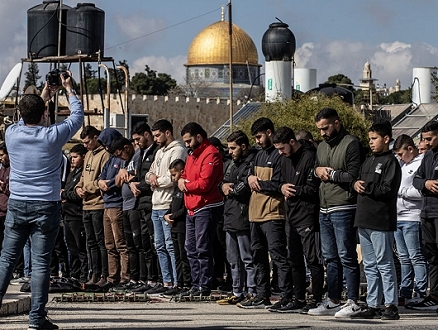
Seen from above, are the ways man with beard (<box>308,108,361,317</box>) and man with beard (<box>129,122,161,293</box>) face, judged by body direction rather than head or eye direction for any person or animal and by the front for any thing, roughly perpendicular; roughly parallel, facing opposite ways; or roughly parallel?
roughly parallel

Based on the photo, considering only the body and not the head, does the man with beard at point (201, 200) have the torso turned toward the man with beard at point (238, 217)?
no

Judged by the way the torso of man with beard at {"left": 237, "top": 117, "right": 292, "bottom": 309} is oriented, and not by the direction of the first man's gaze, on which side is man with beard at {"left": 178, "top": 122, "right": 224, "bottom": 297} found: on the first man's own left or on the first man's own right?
on the first man's own right

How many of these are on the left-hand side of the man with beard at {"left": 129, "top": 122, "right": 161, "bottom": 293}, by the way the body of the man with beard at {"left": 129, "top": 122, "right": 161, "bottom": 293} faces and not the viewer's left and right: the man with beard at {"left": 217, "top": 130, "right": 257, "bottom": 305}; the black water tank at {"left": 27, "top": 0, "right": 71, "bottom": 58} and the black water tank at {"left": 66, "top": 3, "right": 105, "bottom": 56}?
1

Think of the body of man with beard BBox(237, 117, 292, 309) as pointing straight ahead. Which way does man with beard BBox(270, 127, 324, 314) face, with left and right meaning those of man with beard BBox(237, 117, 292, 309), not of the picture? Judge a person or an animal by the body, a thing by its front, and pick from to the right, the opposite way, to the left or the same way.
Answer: the same way

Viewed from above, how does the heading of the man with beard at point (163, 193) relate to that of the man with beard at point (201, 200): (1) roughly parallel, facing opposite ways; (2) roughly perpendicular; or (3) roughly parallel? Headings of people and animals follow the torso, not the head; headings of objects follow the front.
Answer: roughly parallel

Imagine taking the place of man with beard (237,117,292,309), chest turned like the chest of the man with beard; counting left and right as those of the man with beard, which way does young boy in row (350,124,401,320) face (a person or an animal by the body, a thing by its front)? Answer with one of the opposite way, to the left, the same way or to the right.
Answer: the same way

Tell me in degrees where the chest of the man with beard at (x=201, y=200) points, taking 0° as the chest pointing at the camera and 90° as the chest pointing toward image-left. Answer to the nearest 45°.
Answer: approximately 45°

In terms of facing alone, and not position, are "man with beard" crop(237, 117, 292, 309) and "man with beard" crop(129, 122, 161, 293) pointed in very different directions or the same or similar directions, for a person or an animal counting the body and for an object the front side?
same or similar directions

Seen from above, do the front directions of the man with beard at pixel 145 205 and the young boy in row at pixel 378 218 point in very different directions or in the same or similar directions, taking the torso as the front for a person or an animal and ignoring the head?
same or similar directions

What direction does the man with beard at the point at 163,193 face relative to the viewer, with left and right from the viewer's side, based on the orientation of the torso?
facing the viewer and to the left of the viewer

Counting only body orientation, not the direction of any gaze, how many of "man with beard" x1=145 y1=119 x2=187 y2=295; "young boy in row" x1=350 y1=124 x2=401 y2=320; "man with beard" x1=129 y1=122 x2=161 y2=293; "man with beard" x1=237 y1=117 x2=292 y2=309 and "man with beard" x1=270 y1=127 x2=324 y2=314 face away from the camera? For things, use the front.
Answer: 0
